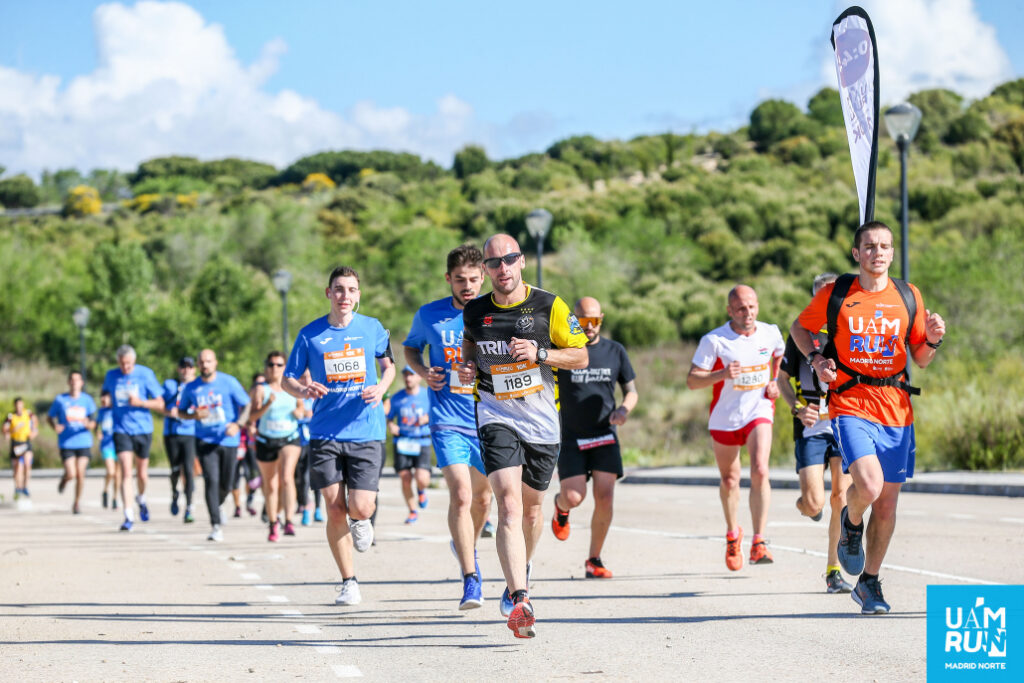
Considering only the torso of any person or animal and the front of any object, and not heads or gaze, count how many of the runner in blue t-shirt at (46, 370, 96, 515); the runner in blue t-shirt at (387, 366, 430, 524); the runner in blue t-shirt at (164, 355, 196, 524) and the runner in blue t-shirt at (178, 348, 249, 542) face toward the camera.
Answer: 4

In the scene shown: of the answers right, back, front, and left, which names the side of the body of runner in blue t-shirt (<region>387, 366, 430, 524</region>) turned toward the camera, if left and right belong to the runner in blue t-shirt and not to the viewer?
front

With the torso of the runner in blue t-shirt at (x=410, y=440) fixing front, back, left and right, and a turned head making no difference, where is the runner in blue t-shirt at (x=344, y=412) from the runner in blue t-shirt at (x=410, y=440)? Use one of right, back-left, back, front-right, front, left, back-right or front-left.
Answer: front

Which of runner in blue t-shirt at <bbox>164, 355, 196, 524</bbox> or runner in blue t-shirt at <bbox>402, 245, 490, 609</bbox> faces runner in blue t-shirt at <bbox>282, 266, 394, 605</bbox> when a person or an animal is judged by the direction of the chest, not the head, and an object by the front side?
runner in blue t-shirt at <bbox>164, 355, 196, 524</bbox>

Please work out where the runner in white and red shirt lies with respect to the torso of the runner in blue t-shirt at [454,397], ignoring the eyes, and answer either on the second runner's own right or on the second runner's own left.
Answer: on the second runner's own left

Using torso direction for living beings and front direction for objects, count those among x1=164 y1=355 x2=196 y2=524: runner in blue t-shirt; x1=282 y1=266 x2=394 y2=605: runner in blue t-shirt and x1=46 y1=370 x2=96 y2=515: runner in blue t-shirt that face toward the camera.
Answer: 3

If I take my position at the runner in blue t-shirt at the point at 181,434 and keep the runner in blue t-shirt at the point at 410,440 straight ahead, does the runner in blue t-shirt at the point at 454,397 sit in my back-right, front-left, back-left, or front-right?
front-right

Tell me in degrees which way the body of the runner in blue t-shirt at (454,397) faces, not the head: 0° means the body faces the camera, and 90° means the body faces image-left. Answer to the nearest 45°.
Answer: approximately 315°

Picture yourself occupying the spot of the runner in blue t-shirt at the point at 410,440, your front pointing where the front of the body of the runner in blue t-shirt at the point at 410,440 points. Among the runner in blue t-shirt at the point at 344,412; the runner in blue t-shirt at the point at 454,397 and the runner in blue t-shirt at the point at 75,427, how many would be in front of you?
2

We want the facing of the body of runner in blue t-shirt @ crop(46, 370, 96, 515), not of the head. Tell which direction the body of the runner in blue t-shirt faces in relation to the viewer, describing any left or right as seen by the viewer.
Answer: facing the viewer

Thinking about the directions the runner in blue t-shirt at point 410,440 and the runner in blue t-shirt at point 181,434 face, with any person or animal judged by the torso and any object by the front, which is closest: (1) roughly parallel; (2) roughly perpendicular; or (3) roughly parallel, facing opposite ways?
roughly parallel

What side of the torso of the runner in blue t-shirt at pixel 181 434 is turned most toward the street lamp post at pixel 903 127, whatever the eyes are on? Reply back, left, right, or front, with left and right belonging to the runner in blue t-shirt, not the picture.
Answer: left

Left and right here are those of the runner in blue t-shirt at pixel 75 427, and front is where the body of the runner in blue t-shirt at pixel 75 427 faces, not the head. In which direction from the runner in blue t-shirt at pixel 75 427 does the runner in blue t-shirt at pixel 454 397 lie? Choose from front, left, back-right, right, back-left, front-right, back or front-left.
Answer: front

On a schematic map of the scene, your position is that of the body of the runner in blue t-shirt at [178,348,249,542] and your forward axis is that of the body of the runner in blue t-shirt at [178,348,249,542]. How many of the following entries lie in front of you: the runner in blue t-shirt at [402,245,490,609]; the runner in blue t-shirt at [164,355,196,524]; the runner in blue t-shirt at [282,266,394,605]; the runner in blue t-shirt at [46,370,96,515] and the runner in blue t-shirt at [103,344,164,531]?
2

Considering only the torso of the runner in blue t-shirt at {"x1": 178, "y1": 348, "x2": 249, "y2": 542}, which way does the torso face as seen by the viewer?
toward the camera

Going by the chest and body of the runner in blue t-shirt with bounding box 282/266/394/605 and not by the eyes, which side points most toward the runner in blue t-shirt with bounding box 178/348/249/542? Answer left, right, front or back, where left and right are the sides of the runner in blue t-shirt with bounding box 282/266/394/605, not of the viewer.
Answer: back
